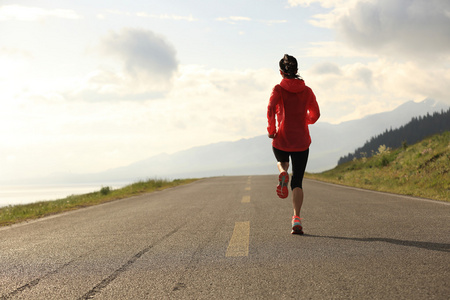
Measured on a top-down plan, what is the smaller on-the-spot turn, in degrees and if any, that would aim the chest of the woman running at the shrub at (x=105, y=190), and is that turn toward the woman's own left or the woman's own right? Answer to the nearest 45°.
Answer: approximately 45° to the woman's own left

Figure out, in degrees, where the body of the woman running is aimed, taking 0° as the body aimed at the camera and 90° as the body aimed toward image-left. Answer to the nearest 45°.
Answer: approximately 180°
